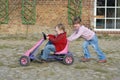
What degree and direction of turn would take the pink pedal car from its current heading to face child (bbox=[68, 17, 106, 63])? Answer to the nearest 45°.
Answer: approximately 180°

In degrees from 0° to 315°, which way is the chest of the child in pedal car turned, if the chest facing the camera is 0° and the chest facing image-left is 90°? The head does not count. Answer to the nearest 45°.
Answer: approximately 90°

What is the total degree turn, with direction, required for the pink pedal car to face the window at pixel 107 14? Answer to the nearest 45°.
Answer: approximately 135° to its right

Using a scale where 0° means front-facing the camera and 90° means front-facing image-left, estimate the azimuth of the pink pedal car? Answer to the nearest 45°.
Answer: approximately 90°

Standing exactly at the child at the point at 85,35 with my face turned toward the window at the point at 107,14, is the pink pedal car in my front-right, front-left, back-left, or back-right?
back-left

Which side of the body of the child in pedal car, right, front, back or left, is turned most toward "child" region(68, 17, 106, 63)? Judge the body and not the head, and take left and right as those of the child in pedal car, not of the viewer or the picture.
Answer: back

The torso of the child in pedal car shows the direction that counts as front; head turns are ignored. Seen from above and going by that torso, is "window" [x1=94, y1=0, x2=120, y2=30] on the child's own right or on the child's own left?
on the child's own right
